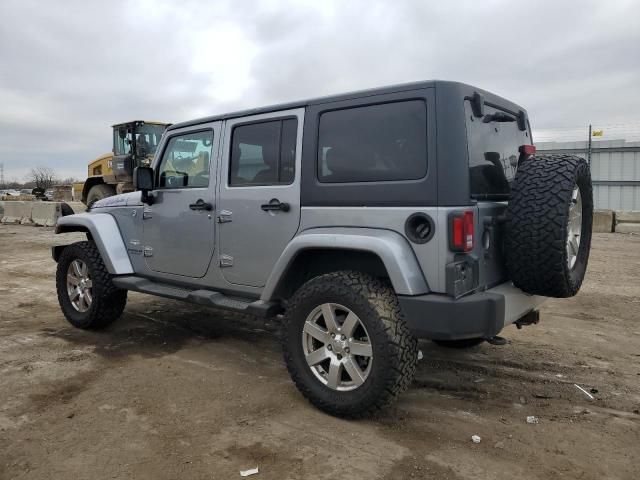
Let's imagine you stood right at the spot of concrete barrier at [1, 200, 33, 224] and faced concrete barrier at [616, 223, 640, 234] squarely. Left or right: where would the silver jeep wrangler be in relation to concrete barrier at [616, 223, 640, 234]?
right

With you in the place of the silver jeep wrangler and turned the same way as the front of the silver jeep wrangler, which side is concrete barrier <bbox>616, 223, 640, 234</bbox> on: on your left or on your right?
on your right

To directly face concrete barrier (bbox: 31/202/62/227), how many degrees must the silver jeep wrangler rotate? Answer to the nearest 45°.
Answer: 0° — it already faces it

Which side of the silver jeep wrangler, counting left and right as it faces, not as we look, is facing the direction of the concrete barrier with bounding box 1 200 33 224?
front

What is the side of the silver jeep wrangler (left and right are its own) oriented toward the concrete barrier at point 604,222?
right

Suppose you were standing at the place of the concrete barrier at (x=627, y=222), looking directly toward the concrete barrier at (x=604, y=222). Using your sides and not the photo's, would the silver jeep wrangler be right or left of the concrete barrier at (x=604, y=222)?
left

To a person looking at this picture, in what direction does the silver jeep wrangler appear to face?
facing away from the viewer and to the left of the viewer

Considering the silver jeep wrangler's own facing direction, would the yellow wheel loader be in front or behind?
in front
